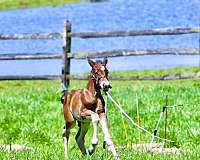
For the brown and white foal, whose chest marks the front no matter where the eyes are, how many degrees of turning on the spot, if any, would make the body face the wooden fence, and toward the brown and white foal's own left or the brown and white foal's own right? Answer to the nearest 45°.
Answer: approximately 135° to the brown and white foal's own left

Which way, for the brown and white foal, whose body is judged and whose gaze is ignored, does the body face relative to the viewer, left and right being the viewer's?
facing the viewer and to the right of the viewer
